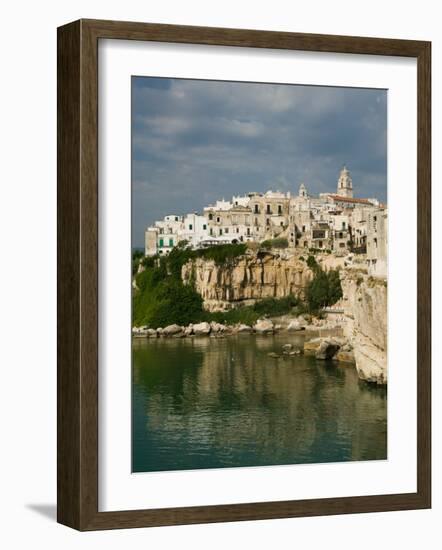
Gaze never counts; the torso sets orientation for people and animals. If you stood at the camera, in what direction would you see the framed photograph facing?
facing the viewer and to the right of the viewer
